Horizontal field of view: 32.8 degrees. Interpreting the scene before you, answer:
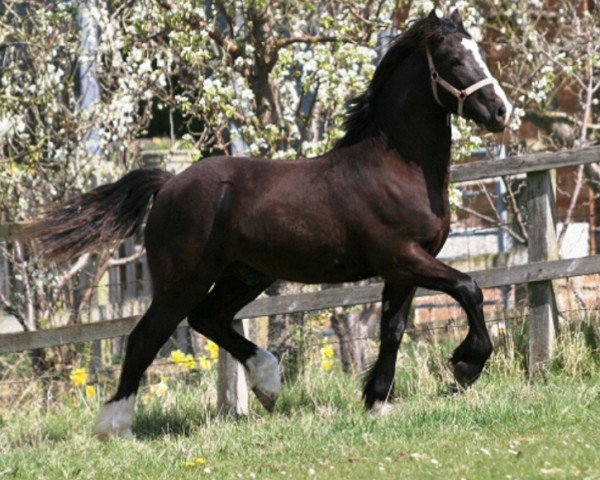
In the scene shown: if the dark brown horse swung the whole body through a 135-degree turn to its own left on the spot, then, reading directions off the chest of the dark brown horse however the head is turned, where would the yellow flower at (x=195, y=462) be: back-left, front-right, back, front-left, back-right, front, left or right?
left

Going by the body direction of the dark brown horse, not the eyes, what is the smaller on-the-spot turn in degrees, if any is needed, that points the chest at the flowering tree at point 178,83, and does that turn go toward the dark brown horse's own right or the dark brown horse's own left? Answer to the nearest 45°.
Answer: approximately 135° to the dark brown horse's own left

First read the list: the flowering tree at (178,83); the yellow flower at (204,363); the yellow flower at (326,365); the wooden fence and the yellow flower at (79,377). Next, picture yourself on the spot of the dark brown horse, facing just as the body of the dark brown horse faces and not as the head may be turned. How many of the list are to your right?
0

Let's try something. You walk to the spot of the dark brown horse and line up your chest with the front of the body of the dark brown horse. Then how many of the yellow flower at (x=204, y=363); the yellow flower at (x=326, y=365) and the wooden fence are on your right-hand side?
0

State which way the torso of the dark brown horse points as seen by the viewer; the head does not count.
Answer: to the viewer's right

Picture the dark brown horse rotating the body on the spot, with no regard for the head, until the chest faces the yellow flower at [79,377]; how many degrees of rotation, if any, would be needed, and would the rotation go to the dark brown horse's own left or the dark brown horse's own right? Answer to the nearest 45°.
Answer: approximately 135° to the dark brown horse's own left

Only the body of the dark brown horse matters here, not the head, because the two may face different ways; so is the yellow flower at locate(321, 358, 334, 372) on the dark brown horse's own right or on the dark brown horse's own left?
on the dark brown horse's own left

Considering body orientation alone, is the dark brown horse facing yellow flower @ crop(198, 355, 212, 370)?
no

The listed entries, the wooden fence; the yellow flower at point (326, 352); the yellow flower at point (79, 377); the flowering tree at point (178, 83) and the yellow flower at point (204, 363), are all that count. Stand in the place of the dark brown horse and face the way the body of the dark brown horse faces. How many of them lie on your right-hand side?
0

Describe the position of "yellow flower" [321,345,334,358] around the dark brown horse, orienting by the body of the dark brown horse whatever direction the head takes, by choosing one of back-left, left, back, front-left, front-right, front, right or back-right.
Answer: left
